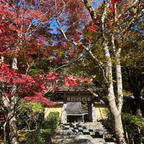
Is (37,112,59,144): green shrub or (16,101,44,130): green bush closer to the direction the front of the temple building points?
the green shrub

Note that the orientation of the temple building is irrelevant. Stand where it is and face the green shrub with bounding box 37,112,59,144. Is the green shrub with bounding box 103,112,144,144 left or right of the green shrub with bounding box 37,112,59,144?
left

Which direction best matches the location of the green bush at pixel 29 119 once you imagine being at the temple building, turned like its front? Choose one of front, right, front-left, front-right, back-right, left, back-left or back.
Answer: right

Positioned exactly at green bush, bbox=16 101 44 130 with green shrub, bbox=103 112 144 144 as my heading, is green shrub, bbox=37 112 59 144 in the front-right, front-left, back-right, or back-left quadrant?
front-right

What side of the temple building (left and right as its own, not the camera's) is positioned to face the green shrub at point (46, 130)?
front

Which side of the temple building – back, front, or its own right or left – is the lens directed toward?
front

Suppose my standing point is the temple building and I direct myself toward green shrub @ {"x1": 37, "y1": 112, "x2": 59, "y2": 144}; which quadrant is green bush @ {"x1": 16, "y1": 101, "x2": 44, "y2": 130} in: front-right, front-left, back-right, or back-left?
front-right

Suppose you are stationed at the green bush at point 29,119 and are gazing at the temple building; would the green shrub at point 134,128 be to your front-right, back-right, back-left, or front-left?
front-right
